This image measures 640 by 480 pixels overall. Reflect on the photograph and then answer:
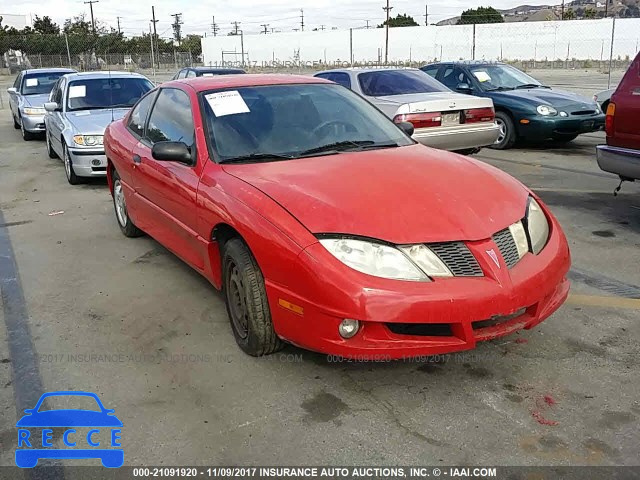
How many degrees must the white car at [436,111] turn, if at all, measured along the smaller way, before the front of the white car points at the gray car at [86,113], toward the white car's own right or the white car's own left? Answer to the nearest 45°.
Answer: approximately 45° to the white car's own left

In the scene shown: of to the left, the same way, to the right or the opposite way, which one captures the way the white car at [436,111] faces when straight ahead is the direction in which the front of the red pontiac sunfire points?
the opposite way

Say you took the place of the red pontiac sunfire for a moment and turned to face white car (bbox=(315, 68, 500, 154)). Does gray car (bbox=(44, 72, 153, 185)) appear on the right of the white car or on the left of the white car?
left

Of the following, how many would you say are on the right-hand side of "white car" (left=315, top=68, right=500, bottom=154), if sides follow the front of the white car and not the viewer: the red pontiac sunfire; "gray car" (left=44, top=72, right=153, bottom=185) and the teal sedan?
1

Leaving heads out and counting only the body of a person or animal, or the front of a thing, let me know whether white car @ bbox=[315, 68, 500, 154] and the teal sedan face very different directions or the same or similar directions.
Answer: very different directions

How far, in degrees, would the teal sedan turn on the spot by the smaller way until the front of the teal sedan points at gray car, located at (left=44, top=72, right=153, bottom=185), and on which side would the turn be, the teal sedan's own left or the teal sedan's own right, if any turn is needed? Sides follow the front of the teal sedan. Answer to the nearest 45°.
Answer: approximately 90° to the teal sedan's own right

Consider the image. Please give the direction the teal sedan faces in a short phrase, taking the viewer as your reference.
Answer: facing the viewer and to the right of the viewer

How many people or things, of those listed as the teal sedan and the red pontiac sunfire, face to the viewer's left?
0

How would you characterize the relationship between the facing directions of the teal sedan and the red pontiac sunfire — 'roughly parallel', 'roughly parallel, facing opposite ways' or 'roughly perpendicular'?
roughly parallel

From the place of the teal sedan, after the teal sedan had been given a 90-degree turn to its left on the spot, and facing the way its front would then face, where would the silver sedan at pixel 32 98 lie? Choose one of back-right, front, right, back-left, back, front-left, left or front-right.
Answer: back-left

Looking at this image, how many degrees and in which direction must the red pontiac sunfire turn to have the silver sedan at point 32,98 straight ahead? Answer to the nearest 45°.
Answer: approximately 180°

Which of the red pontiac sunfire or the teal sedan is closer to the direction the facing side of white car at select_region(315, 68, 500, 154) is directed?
the teal sedan

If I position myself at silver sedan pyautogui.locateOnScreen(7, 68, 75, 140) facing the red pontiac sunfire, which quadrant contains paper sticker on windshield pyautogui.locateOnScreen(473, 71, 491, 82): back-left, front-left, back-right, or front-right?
front-left

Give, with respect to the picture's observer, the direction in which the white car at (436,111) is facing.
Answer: facing away from the viewer and to the left of the viewer
